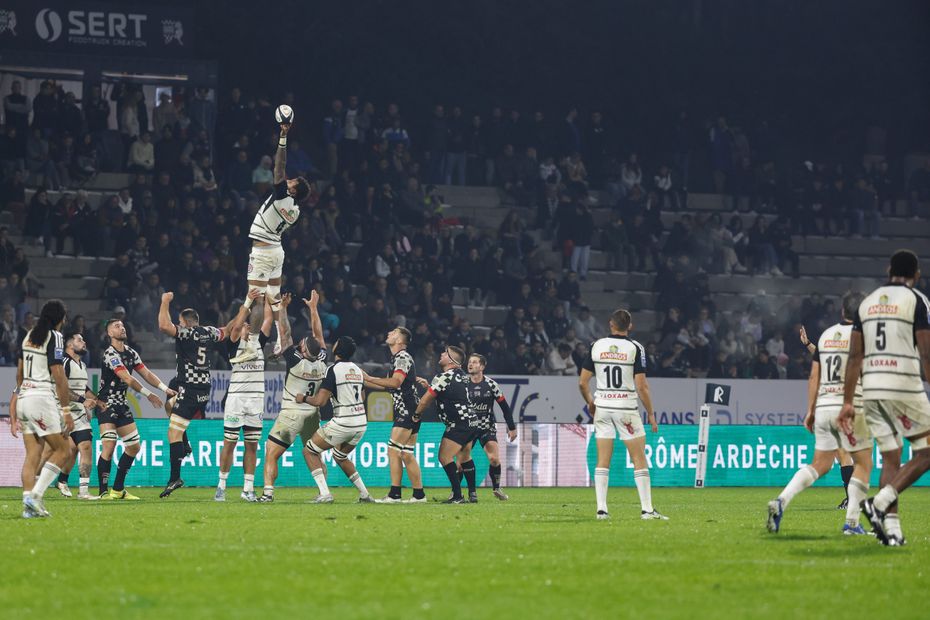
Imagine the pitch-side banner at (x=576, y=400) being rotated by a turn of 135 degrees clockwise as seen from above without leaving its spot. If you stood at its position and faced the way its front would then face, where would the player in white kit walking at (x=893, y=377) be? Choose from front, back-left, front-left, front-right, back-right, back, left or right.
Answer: back-left

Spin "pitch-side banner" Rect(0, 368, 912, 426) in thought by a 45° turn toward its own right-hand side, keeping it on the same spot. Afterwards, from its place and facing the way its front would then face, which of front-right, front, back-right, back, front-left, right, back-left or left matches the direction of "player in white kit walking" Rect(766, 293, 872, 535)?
front-left

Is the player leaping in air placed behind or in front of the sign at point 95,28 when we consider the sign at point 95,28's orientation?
in front

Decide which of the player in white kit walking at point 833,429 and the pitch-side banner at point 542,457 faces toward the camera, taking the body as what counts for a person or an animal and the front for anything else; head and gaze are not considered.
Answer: the pitch-side banner

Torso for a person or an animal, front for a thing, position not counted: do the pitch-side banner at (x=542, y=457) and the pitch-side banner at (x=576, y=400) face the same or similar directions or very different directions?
same or similar directions

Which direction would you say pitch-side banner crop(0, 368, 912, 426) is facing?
toward the camera

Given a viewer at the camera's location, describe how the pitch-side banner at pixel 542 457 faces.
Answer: facing the viewer

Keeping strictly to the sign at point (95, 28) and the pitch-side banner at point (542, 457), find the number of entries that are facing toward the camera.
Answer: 2

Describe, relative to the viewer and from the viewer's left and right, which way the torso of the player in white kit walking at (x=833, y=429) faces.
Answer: facing away from the viewer and to the right of the viewer
